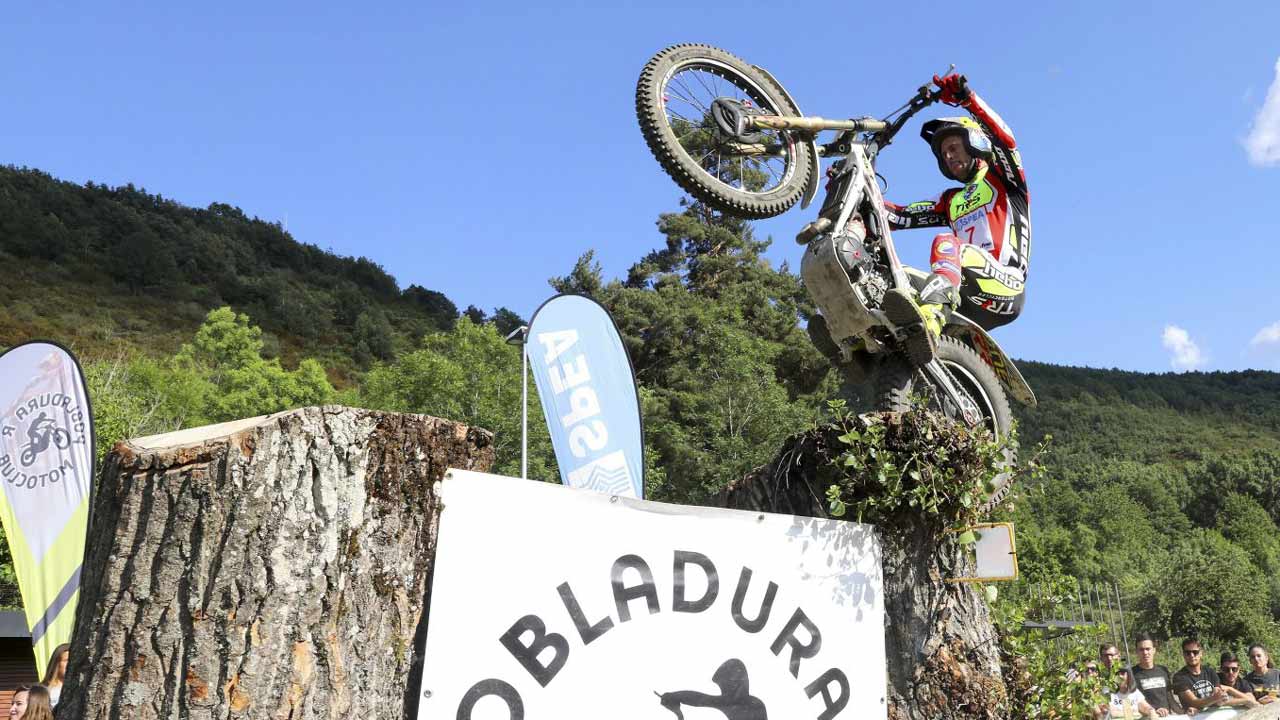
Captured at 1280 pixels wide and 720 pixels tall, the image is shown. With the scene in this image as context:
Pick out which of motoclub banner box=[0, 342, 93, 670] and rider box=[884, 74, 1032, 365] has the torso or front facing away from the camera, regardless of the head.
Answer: the motoclub banner

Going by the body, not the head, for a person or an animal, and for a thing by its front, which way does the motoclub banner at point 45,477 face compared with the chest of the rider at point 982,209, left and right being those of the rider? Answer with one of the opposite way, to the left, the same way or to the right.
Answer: to the right

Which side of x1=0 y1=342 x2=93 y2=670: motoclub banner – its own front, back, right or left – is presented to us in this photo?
back
